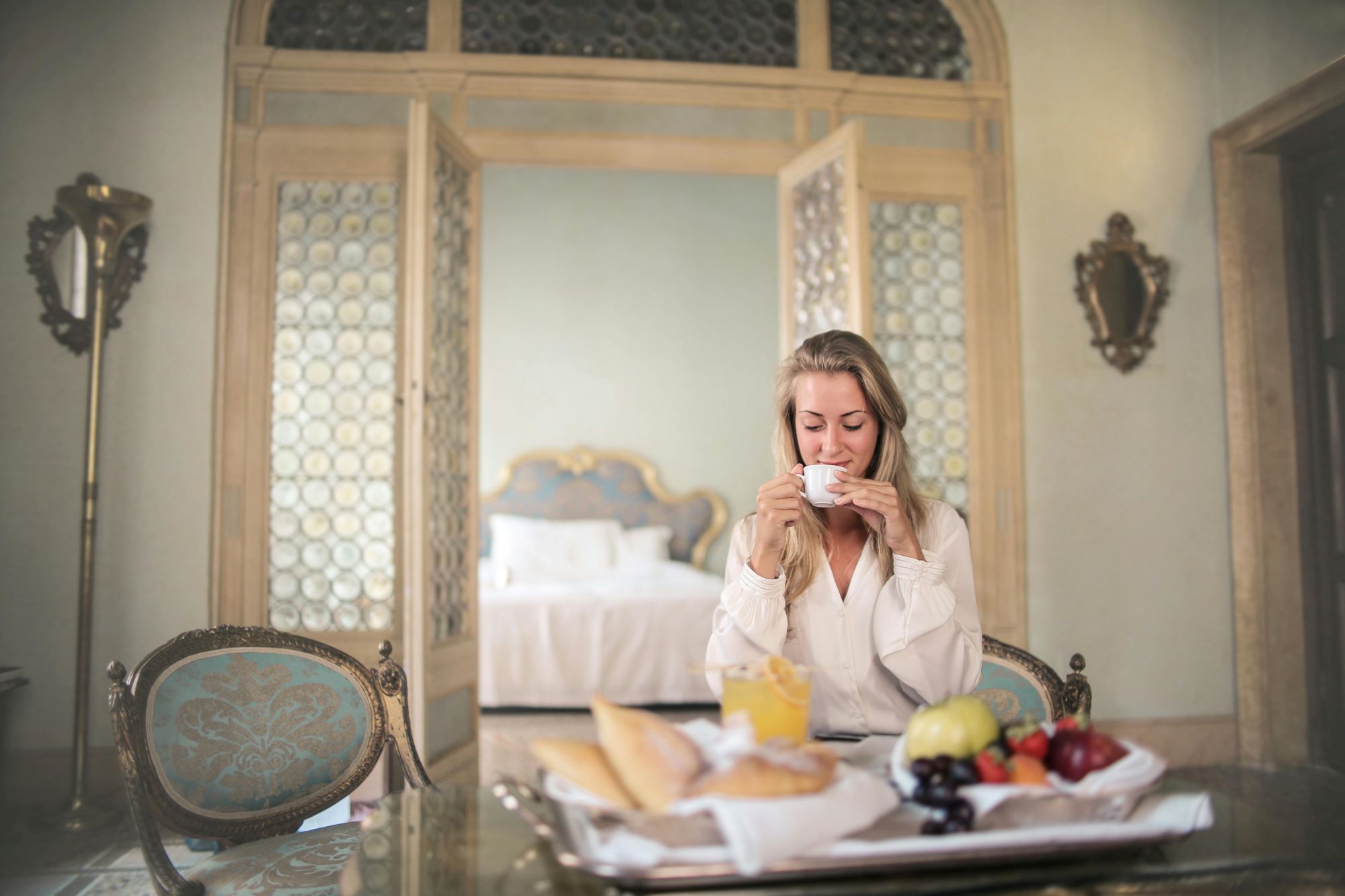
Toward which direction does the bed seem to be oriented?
toward the camera

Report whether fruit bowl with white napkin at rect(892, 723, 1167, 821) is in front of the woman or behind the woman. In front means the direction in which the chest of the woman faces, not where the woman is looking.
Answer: in front

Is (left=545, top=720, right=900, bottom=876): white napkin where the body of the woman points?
yes

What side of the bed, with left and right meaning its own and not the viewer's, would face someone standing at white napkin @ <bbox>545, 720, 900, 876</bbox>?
front

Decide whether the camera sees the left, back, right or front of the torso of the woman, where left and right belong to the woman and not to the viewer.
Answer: front

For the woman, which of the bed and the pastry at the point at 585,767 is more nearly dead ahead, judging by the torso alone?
the pastry

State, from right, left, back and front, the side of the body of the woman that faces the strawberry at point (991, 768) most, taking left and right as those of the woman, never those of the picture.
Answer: front

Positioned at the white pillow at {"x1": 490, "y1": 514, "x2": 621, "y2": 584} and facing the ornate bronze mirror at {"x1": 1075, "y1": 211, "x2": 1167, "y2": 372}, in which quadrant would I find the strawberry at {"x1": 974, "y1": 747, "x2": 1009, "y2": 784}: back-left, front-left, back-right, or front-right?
front-right

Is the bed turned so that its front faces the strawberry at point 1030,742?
yes

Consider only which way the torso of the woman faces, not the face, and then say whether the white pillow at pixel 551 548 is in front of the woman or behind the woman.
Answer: behind

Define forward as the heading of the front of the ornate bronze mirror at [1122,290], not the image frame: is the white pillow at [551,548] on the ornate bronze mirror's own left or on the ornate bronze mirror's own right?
on the ornate bronze mirror's own right

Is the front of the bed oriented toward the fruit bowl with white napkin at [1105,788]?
yes
